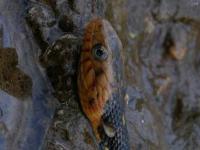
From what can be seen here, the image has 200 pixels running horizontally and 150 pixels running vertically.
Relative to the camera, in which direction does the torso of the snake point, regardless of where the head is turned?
away from the camera
